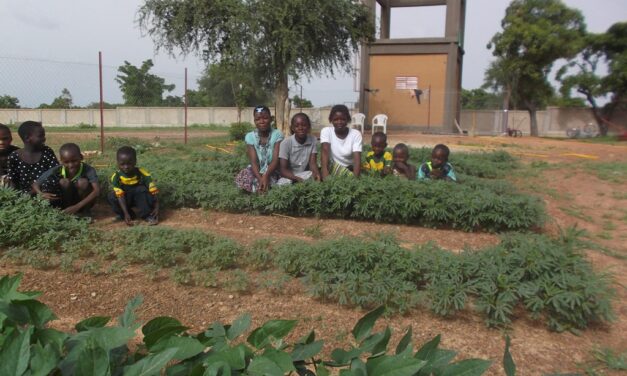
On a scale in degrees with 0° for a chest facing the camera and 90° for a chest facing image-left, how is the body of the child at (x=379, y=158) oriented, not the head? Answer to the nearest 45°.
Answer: approximately 0°

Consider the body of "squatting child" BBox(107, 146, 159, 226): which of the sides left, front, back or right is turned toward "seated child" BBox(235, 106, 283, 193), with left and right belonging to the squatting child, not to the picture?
left

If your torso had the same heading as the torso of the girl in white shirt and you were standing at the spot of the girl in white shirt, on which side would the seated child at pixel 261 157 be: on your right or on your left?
on your right

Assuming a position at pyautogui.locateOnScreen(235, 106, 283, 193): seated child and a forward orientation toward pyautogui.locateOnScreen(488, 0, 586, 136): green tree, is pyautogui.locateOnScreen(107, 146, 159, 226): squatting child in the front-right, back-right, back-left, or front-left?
back-left

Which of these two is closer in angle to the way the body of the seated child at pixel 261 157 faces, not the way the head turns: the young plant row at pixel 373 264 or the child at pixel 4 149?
the young plant row

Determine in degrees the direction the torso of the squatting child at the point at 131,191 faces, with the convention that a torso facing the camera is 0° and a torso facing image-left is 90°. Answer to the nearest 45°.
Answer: approximately 0°

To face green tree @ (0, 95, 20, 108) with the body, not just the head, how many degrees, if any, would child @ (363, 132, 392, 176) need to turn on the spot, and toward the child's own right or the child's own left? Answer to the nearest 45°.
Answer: approximately 135° to the child's own right

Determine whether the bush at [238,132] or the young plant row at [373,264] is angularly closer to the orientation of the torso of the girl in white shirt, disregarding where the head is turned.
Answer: the young plant row

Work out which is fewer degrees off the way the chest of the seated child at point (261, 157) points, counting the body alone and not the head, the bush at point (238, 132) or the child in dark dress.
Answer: the child in dark dress
